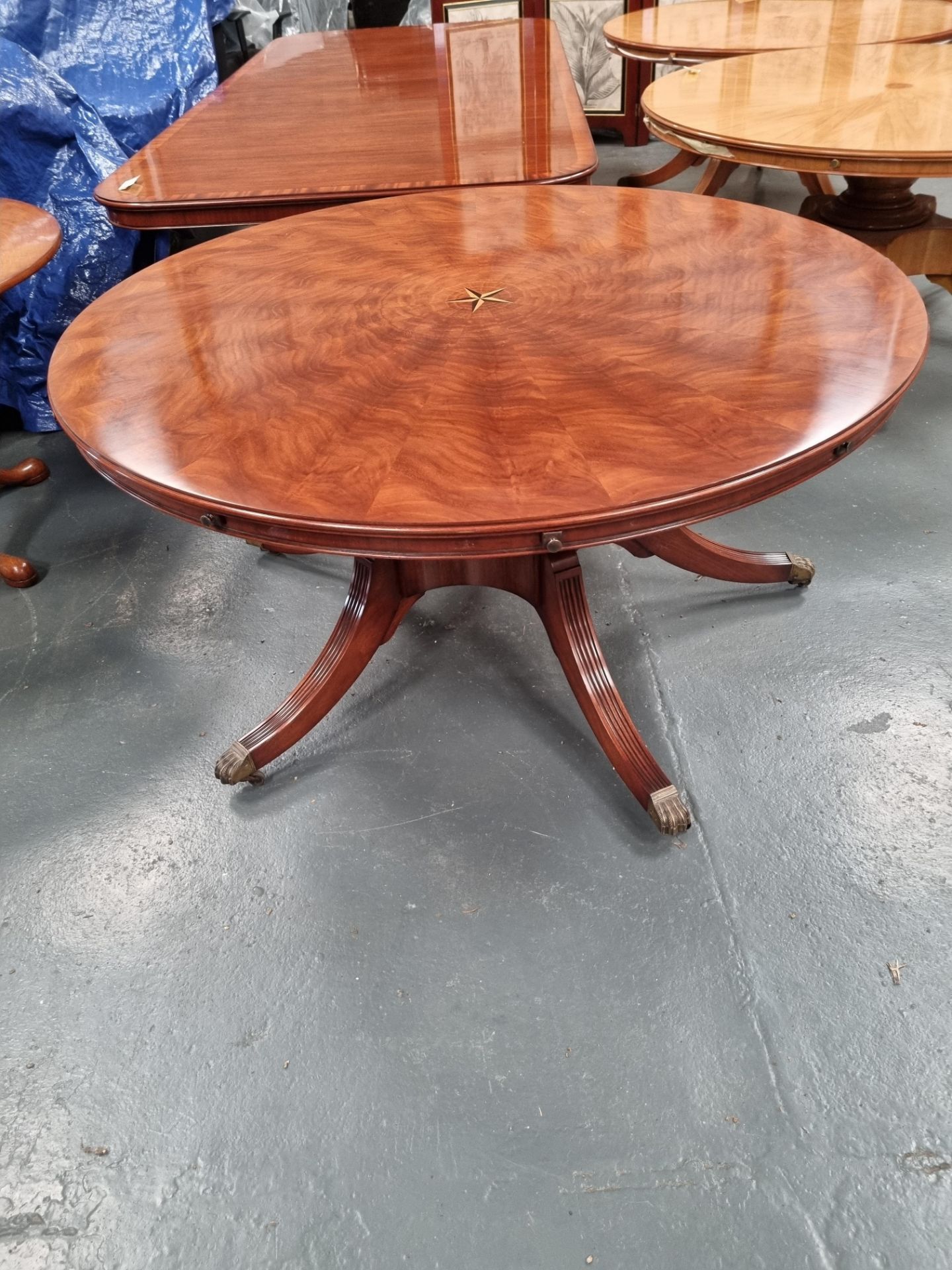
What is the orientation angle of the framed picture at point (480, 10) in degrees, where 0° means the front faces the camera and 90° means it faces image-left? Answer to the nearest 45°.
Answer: approximately 0°

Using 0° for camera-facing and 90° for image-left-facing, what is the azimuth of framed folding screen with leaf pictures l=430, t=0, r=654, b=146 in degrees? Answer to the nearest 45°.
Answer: approximately 0°

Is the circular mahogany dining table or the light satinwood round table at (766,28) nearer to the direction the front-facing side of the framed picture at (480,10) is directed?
the circular mahogany dining table
